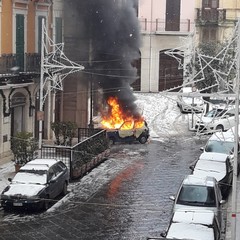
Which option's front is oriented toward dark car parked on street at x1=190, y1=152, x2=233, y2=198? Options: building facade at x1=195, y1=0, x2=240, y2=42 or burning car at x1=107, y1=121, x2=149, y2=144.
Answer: the building facade

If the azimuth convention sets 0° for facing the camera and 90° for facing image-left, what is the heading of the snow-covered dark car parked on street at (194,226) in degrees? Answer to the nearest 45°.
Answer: approximately 0°

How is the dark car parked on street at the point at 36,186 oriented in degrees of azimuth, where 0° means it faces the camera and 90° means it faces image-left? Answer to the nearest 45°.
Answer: approximately 45°

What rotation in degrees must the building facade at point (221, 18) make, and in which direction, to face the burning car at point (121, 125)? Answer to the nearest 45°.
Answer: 0° — it already faces it

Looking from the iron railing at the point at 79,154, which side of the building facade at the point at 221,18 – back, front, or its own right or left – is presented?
front

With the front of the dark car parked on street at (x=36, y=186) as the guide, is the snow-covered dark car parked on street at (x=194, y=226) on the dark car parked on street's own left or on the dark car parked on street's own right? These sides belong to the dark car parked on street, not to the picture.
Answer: on the dark car parked on street's own left

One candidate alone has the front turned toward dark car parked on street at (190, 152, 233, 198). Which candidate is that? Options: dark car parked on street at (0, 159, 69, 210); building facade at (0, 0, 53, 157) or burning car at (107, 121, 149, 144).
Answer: the building facade

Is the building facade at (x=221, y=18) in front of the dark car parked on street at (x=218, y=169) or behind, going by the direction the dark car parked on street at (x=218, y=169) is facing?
behind

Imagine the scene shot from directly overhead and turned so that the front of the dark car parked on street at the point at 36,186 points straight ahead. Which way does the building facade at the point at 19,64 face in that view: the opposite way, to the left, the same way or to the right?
to the left
